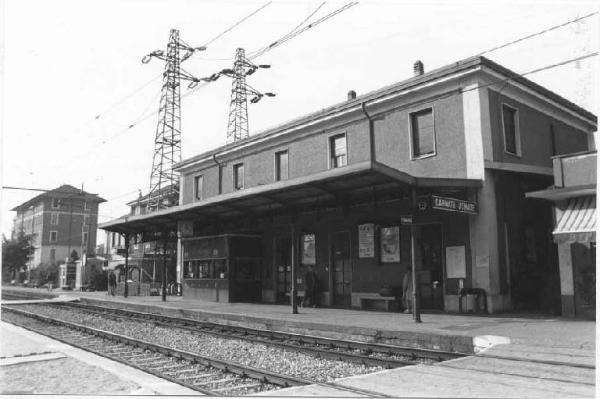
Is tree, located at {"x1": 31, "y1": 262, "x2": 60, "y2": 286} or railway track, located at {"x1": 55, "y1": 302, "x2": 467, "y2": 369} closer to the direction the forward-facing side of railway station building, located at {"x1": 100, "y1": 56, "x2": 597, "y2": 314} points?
the railway track

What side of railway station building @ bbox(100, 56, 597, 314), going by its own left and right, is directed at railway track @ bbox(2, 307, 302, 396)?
front

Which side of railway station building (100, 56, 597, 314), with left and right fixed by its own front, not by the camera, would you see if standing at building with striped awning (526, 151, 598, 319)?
left

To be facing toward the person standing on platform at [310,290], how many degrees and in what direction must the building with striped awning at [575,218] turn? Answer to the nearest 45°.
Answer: approximately 45° to its right

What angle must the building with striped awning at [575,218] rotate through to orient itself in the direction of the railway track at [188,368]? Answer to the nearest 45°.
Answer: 0° — it already faces it

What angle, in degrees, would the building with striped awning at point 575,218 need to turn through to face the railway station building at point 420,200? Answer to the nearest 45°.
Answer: approximately 90° to its right

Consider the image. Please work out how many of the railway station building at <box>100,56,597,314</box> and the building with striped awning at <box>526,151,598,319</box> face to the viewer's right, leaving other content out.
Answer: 0

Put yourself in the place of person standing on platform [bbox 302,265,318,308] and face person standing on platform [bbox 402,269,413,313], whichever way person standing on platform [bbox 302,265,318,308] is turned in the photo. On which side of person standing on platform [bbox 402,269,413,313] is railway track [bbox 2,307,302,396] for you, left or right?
right

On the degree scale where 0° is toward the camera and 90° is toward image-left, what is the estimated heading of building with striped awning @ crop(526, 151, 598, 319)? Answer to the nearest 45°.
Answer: approximately 45°

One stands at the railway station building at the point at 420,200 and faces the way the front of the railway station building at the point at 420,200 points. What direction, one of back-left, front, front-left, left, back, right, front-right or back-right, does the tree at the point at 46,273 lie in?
right

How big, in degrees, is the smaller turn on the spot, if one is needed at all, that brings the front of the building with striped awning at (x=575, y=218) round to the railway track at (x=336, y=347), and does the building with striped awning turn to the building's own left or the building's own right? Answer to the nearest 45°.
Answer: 0° — it already faces it
